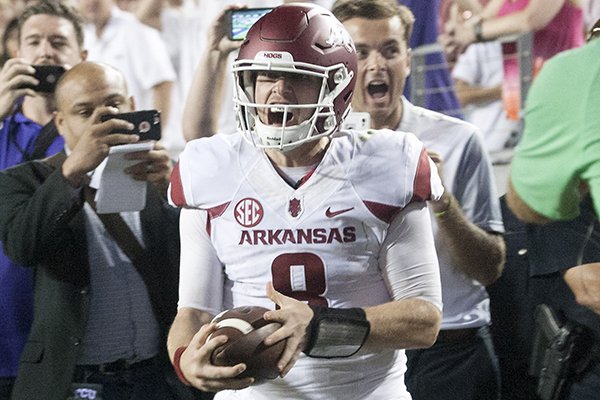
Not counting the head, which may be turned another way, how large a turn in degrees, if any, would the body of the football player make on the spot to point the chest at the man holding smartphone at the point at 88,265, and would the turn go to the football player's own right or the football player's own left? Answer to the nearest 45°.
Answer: approximately 135° to the football player's own right

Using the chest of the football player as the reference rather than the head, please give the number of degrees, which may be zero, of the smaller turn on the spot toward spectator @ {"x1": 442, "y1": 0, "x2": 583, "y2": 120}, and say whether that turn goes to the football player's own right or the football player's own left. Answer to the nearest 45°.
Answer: approximately 135° to the football player's own left

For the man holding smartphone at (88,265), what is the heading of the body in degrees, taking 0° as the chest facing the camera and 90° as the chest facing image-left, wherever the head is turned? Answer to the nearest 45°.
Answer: approximately 315°

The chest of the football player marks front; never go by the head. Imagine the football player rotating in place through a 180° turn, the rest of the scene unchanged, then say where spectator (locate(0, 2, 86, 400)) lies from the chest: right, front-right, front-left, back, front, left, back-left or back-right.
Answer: front-left

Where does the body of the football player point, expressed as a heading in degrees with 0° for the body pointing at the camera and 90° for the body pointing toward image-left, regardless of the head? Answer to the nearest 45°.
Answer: approximately 0°

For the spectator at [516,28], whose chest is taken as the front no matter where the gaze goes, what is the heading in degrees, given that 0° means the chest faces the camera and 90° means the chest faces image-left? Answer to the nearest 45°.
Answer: approximately 45°
